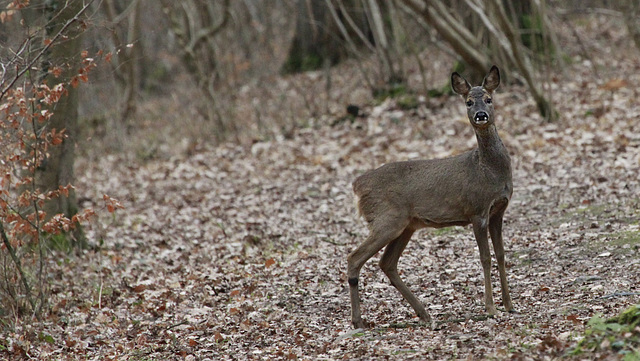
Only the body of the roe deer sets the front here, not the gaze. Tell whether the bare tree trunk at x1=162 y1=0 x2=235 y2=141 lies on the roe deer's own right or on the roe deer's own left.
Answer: on the roe deer's own left

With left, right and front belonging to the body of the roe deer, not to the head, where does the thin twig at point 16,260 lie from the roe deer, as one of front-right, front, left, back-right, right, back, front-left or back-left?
back

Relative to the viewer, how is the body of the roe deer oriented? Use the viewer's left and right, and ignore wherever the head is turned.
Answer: facing to the right of the viewer

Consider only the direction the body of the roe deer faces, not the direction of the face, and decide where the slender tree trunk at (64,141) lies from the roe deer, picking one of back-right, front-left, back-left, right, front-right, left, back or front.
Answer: back-left

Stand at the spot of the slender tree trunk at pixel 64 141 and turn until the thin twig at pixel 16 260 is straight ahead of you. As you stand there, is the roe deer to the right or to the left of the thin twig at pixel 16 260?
left
